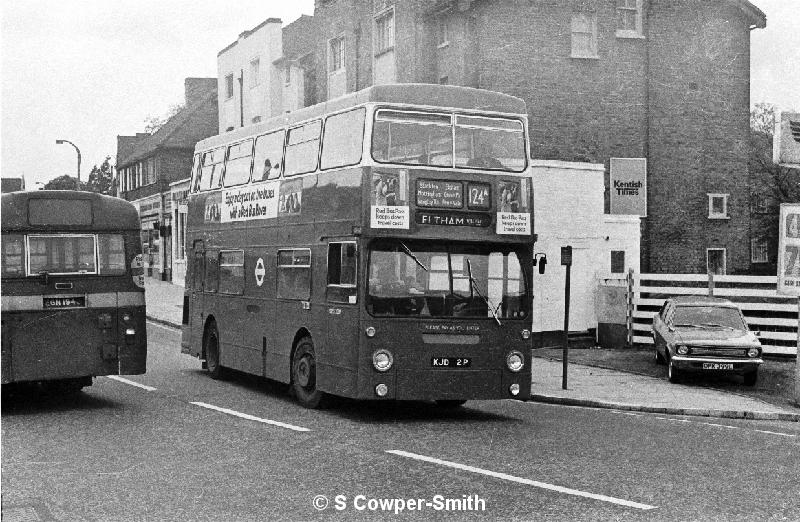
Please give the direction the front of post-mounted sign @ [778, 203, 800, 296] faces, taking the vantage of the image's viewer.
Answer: facing the viewer

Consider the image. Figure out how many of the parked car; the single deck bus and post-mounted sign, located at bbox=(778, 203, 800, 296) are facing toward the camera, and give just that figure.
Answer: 2

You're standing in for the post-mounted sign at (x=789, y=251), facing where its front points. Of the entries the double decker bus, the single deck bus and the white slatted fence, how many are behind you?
1

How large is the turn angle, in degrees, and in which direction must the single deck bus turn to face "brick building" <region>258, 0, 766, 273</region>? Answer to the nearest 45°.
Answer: approximately 45° to its right

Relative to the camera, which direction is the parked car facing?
toward the camera

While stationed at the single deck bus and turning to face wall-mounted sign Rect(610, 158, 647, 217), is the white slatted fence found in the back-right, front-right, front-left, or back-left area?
front-right

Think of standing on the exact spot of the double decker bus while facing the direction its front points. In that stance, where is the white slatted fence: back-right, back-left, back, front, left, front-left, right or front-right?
left

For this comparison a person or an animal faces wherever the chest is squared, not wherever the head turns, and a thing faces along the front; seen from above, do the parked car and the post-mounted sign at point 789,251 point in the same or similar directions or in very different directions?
same or similar directions

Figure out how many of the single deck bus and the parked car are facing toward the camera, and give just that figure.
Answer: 1

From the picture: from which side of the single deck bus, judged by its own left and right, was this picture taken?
back

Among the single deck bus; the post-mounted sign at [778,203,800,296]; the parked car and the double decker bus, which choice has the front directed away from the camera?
the single deck bus
